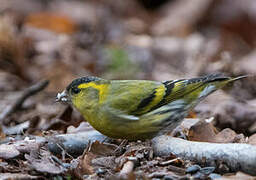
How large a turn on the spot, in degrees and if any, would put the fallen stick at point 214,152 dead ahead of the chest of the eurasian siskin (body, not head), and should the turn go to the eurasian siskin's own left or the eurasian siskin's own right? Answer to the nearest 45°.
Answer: approximately 135° to the eurasian siskin's own left

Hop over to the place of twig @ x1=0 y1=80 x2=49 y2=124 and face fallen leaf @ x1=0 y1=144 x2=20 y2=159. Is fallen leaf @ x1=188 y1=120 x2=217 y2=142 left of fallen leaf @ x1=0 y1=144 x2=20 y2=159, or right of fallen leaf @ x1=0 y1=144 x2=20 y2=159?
left

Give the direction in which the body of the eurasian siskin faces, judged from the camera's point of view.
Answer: to the viewer's left

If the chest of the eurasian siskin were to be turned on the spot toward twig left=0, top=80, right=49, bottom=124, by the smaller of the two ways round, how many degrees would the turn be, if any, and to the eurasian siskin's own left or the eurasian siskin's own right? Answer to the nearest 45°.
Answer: approximately 45° to the eurasian siskin's own right

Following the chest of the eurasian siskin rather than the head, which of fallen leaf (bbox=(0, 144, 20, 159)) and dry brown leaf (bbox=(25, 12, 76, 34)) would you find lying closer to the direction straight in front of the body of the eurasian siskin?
the fallen leaf

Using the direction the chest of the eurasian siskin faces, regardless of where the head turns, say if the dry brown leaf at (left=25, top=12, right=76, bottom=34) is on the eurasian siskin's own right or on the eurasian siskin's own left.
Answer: on the eurasian siskin's own right

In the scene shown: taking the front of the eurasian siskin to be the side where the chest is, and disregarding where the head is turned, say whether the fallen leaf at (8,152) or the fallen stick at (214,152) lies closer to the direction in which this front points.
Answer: the fallen leaf
